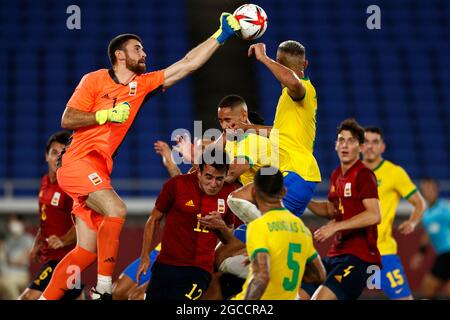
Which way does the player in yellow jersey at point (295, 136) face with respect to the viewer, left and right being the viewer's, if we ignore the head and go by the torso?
facing away from the viewer and to the left of the viewer

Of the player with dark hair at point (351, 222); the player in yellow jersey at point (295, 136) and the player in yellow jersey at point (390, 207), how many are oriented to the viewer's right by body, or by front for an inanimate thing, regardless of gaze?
0

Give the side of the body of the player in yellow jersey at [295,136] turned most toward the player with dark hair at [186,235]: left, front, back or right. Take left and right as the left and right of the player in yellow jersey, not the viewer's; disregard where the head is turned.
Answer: left

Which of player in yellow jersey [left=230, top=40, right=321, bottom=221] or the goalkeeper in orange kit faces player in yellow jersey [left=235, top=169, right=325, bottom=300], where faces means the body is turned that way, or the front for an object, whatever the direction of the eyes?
the goalkeeper in orange kit

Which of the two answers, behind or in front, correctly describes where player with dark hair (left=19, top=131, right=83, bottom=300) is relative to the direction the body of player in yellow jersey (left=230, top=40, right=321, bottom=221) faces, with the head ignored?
in front

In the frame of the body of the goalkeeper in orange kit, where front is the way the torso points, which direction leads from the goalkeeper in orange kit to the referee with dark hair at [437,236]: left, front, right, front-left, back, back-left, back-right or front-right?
left

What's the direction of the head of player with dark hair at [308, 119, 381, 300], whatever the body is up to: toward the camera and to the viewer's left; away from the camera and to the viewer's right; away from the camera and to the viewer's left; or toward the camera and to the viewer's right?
toward the camera and to the viewer's left

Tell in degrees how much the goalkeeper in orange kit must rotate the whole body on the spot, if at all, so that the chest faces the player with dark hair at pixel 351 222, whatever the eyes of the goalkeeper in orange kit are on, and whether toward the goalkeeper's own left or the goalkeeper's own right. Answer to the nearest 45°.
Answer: approximately 45° to the goalkeeper's own left

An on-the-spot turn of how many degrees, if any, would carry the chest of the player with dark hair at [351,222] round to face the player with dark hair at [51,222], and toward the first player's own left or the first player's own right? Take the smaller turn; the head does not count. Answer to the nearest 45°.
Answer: approximately 45° to the first player's own right

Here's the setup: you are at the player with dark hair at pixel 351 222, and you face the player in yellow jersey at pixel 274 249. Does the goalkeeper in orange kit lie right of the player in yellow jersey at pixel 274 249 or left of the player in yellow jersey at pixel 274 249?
right

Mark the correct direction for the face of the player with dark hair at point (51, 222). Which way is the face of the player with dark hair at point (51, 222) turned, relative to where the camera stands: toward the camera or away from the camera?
toward the camera

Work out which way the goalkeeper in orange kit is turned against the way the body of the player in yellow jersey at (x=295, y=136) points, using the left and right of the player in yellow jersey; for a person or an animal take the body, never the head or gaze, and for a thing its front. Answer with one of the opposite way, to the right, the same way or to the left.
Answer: the opposite way

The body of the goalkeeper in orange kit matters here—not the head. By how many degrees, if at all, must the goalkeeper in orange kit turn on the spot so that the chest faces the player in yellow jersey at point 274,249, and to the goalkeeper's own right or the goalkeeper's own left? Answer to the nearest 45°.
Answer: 0° — they already face them

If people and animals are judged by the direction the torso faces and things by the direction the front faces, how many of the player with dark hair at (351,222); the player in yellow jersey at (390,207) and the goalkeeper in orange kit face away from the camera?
0

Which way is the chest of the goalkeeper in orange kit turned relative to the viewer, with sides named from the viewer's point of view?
facing the viewer and to the right of the viewer

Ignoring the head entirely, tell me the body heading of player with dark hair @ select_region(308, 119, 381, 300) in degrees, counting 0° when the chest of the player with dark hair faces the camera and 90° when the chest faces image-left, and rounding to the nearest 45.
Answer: approximately 45°
